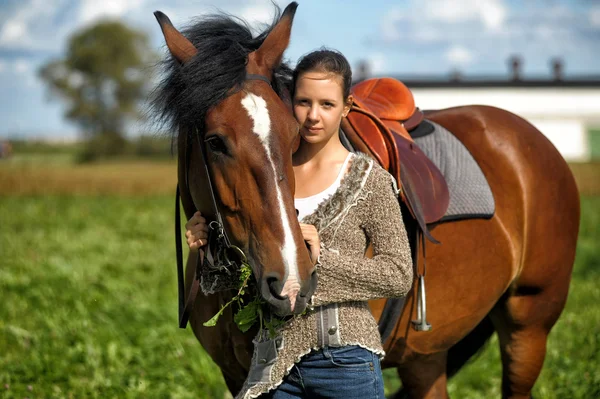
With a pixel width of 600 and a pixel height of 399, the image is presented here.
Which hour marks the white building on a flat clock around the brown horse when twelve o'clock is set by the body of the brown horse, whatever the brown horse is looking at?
The white building is roughly at 5 o'clock from the brown horse.

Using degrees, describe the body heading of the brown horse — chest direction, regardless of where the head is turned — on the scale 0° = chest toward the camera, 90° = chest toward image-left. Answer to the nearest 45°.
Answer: approximately 45°

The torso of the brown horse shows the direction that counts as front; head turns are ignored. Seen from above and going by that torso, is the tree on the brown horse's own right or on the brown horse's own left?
on the brown horse's own right
